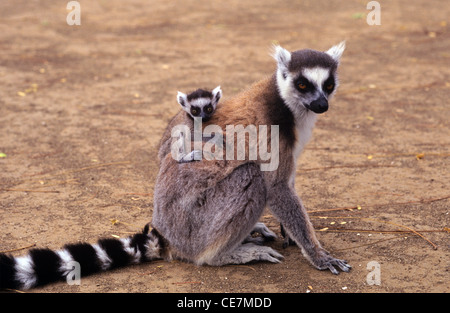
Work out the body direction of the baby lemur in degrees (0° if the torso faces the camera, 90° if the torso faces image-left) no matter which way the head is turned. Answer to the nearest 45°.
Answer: approximately 315°

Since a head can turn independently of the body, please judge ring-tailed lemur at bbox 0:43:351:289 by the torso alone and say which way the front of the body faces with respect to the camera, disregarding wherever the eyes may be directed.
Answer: to the viewer's right
